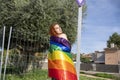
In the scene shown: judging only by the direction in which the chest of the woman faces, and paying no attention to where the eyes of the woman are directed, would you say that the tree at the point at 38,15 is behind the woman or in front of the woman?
behind

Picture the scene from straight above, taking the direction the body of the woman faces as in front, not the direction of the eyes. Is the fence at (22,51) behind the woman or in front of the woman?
behind

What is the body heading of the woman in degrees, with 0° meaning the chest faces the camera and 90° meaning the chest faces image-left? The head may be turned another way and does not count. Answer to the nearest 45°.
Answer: approximately 315°
